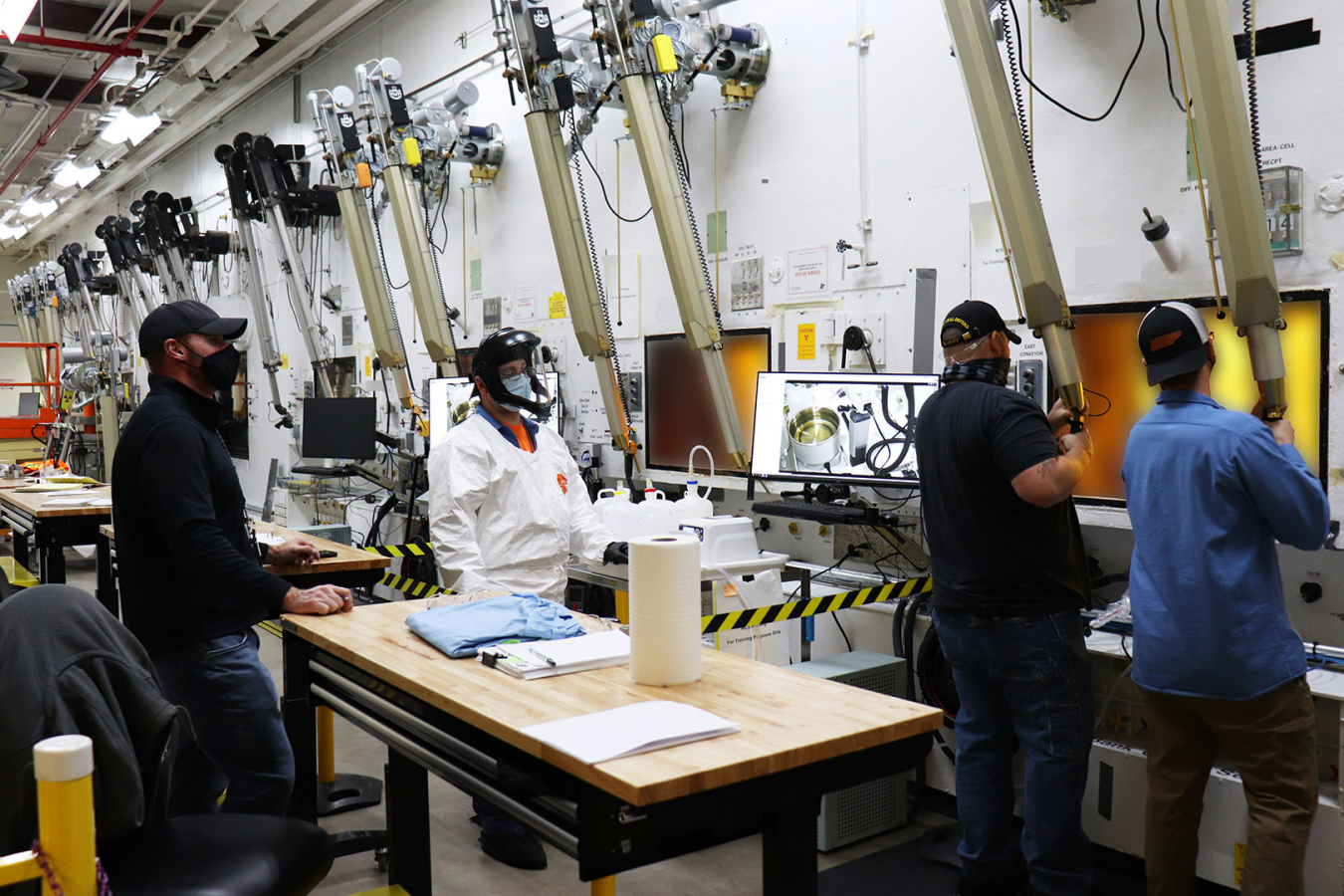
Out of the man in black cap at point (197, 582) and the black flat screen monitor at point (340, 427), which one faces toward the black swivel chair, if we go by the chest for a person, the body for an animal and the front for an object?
the black flat screen monitor

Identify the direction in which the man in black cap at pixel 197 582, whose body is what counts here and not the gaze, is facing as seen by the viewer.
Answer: to the viewer's right

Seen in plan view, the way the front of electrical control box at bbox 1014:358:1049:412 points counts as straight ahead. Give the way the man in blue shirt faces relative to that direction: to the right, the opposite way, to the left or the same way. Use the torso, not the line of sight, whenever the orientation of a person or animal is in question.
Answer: the opposite way

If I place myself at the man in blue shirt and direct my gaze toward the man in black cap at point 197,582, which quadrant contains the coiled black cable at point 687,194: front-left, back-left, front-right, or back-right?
front-right

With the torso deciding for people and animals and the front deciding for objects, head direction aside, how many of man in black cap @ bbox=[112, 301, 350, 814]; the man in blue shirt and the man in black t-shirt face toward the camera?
0

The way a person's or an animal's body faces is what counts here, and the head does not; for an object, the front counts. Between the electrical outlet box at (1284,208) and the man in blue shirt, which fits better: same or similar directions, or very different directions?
very different directions

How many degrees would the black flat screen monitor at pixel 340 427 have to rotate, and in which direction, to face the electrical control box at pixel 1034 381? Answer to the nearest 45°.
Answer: approximately 45° to its left

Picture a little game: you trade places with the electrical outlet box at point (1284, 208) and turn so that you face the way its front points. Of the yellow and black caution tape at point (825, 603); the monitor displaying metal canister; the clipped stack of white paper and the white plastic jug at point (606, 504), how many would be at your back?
0

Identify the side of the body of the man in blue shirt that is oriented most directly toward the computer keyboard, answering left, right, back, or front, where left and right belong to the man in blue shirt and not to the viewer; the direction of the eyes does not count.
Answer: left

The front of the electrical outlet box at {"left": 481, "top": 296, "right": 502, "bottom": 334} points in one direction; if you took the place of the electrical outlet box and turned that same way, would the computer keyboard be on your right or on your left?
on your left

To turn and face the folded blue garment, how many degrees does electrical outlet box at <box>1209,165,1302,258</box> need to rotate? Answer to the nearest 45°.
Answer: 0° — it already faces it

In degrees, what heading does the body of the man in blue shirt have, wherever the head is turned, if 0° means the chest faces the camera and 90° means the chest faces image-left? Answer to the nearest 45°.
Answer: approximately 225°

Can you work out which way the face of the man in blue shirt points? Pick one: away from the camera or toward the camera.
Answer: away from the camera

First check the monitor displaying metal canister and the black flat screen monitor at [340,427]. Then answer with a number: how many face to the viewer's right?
0

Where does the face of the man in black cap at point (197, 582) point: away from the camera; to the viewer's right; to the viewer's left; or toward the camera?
to the viewer's right

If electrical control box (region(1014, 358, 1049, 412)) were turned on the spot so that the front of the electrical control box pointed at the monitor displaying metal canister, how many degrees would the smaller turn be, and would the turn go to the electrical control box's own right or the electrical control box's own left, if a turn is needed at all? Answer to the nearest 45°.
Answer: approximately 45° to the electrical control box's own right
